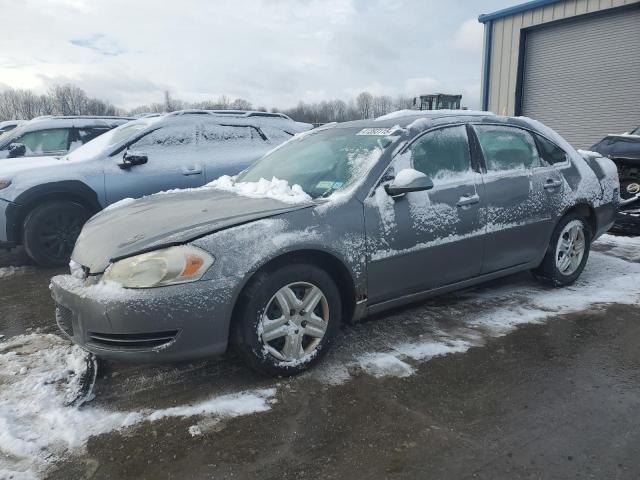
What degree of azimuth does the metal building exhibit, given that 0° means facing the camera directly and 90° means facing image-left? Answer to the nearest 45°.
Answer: approximately 45°

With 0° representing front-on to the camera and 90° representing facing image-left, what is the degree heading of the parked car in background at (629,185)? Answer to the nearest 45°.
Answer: approximately 45°

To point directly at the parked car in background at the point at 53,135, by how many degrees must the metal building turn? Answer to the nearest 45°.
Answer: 0° — it already faces it

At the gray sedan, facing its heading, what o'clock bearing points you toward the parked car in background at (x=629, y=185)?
The parked car in background is roughly at 6 o'clock from the gray sedan.

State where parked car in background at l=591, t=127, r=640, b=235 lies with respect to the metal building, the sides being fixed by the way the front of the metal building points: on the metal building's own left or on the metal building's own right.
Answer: on the metal building's own left

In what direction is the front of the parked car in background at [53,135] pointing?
to the viewer's left

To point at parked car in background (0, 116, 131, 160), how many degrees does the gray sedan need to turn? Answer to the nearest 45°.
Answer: approximately 90° to its right

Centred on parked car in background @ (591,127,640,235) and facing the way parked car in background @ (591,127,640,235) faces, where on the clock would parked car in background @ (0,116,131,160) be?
parked car in background @ (0,116,131,160) is roughly at 1 o'clock from parked car in background @ (591,127,640,235).

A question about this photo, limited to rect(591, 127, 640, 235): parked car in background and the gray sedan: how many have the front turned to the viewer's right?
0
